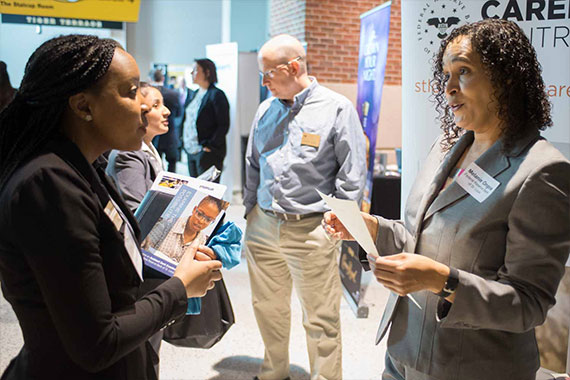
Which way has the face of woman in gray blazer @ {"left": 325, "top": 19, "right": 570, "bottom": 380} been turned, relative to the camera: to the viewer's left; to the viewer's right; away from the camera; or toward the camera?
to the viewer's left

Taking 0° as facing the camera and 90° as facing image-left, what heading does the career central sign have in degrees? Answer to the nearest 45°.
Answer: approximately 0°

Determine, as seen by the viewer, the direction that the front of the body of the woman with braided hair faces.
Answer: to the viewer's right

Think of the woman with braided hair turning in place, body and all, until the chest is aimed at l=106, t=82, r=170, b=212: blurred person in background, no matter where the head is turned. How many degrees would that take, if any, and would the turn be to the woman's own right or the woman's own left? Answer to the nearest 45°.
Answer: approximately 90° to the woman's own left

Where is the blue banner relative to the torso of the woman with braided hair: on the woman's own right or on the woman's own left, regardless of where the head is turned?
on the woman's own left

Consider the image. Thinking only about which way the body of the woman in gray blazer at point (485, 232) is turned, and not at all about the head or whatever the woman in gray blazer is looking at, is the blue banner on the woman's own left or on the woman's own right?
on the woman's own right

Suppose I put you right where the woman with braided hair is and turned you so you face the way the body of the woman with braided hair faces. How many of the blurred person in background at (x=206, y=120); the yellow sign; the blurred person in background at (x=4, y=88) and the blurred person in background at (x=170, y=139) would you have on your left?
4

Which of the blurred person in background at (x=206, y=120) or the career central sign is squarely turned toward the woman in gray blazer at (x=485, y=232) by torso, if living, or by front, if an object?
the career central sign

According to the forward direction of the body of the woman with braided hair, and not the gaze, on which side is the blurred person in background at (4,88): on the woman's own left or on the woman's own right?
on the woman's own left

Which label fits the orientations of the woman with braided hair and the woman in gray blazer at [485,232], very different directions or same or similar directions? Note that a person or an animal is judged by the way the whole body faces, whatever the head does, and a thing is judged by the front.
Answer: very different directions
